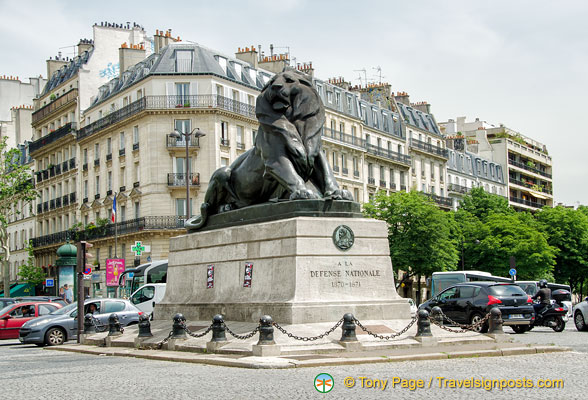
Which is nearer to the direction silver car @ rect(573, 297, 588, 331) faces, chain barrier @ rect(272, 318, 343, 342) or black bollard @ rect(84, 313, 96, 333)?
the black bollard

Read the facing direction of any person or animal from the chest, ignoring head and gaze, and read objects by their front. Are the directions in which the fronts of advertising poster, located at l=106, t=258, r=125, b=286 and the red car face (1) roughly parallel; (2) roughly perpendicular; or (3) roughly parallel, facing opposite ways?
roughly perpendicular

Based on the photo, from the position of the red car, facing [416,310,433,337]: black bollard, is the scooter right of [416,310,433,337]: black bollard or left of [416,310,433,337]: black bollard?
left

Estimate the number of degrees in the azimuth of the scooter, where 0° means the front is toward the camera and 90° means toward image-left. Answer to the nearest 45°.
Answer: approximately 135°

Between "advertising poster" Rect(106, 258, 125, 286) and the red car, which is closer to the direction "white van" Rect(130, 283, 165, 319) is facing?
the red car

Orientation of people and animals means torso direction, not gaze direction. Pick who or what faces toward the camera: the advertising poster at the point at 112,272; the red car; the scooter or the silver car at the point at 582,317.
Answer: the advertising poster

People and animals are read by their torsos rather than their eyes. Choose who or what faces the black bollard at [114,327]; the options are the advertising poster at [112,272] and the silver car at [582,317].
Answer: the advertising poster

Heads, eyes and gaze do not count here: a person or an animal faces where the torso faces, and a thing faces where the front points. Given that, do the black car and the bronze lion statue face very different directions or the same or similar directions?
very different directions

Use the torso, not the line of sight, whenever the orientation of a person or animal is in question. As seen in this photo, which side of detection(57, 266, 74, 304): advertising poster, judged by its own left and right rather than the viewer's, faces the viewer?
front
